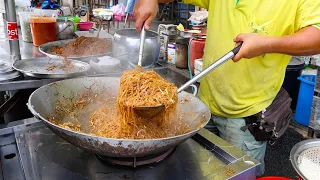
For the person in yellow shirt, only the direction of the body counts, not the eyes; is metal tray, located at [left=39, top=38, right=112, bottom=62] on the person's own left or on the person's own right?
on the person's own right

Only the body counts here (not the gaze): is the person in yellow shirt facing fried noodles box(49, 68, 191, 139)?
yes

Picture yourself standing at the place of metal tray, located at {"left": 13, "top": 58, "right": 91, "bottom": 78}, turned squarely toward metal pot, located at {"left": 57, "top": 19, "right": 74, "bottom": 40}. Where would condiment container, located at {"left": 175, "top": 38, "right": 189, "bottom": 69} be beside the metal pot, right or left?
right

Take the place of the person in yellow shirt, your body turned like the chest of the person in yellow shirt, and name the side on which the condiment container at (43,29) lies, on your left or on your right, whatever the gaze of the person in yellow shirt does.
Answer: on your right

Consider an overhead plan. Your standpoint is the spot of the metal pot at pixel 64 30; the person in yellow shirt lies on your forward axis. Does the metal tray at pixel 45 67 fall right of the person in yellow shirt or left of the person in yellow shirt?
right

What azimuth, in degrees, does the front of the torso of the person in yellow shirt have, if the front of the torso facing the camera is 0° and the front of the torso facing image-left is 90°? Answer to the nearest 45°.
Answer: approximately 45°

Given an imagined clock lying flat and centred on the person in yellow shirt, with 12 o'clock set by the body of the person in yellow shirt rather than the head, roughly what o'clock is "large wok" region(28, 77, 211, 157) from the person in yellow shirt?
The large wok is roughly at 12 o'clock from the person in yellow shirt.
